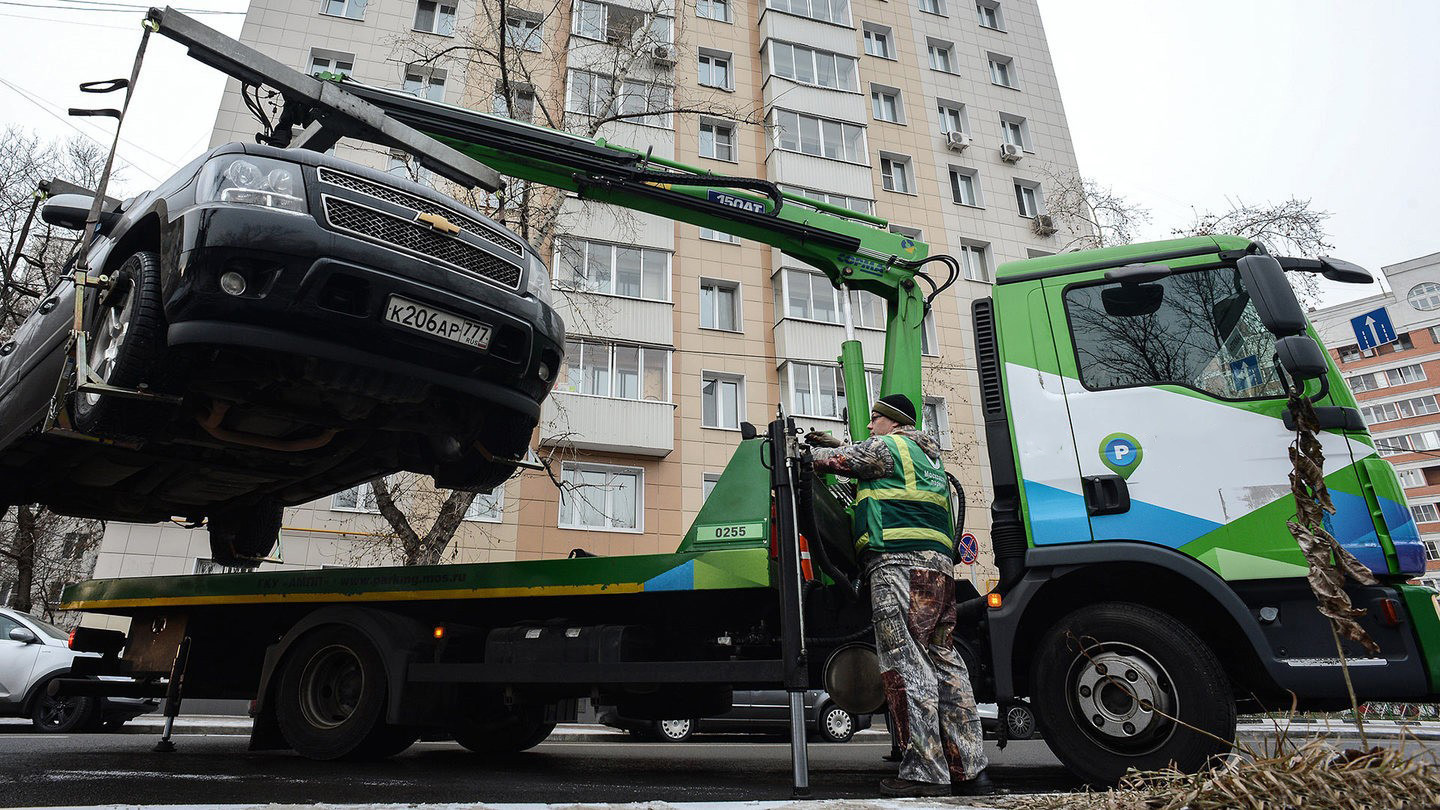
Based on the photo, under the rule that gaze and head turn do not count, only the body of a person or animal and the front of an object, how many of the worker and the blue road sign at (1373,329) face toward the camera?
1

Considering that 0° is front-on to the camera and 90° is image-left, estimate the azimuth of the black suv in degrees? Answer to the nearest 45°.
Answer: approximately 315°

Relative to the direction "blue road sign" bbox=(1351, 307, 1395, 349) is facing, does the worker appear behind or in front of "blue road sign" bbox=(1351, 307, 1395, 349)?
in front

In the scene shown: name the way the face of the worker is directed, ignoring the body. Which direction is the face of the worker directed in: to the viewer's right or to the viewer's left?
to the viewer's left

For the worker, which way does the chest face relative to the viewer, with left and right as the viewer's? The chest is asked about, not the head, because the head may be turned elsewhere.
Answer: facing away from the viewer and to the left of the viewer

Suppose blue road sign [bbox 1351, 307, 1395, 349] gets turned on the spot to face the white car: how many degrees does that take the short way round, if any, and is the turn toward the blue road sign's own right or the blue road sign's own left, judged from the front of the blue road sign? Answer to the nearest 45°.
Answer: approximately 45° to the blue road sign's own right

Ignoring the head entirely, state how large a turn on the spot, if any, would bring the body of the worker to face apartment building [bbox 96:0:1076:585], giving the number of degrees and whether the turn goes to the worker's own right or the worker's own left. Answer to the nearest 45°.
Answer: approximately 45° to the worker's own right

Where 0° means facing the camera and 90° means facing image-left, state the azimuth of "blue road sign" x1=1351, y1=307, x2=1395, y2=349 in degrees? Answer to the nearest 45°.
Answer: approximately 0°

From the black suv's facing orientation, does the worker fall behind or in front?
in front
